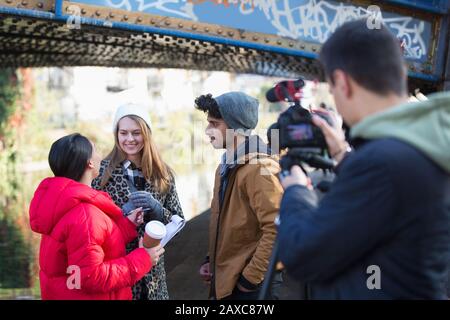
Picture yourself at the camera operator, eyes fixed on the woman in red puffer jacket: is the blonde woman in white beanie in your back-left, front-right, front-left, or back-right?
front-right

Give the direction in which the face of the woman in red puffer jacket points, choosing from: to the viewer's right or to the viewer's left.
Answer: to the viewer's right

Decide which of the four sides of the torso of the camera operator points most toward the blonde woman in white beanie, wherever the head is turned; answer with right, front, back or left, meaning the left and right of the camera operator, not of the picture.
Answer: front

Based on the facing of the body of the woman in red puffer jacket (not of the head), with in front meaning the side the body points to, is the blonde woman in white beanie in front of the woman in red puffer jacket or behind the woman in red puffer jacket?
in front

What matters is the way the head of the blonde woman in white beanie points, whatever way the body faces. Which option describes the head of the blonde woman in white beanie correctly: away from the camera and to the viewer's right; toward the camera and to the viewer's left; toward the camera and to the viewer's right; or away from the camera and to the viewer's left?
toward the camera and to the viewer's left

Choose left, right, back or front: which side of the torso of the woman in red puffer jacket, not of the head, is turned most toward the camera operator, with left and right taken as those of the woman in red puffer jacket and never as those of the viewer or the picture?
right

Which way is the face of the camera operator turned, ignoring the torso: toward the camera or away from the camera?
away from the camera

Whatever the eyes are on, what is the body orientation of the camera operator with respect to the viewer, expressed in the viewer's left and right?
facing away from the viewer and to the left of the viewer

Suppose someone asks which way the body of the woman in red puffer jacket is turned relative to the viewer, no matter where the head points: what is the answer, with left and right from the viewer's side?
facing away from the viewer and to the right of the viewer

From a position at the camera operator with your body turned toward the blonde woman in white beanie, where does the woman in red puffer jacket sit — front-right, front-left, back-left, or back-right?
front-left

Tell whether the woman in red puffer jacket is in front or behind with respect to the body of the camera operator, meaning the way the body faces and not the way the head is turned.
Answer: in front

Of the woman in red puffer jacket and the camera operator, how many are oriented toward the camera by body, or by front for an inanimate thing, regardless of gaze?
0
